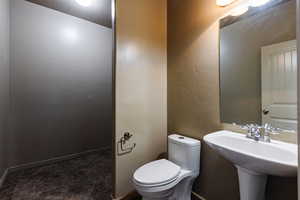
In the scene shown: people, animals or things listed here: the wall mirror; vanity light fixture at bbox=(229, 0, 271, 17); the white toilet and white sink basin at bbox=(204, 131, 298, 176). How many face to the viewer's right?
0

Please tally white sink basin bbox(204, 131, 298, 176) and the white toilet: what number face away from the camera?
0

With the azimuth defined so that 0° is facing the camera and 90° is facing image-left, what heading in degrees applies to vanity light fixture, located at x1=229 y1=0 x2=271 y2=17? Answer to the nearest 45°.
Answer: approximately 45°

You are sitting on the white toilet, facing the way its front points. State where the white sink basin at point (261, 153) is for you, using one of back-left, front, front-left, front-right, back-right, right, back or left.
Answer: left

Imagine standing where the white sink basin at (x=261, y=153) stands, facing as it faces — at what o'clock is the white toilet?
The white toilet is roughly at 2 o'clock from the white sink basin.

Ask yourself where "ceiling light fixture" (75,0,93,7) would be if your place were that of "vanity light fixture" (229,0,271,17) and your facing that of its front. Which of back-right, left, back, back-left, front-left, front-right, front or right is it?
front-right

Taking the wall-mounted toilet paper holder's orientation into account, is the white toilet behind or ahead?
ahead

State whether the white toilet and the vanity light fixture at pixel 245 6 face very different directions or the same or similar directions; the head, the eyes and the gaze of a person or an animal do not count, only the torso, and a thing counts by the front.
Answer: same or similar directions

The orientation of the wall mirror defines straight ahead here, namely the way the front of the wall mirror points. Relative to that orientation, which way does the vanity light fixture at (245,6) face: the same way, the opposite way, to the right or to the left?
the same way

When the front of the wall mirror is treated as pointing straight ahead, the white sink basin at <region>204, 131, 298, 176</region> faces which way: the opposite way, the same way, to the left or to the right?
the same way

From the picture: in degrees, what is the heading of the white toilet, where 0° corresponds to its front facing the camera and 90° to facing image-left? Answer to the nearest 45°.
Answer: approximately 45°

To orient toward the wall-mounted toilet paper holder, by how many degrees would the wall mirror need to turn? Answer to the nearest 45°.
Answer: approximately 45° to its right
